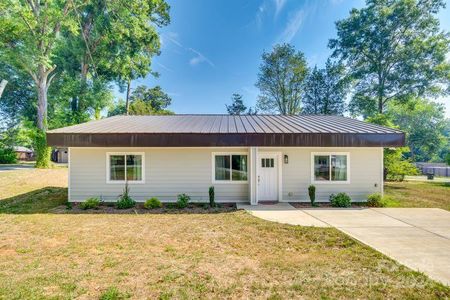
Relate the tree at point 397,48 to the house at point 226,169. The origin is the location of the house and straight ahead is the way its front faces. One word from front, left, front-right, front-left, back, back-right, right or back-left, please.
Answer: back-left

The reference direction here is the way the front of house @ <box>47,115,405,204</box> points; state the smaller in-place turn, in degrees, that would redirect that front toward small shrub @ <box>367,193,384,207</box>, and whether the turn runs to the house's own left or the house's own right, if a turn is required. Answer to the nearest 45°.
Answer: approximately 90° to the house's own left

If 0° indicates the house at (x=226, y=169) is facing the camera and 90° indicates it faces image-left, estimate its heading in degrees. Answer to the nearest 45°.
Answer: approximately 0°

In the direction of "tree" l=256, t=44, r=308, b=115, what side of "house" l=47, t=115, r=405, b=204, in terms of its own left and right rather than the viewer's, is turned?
back

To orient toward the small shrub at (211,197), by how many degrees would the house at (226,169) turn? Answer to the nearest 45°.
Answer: approximately 45° to its right

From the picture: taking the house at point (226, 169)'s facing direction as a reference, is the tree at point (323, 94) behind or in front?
behind

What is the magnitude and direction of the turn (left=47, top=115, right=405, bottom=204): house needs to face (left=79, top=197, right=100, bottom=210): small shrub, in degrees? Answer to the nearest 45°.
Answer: approximately 90° to its right

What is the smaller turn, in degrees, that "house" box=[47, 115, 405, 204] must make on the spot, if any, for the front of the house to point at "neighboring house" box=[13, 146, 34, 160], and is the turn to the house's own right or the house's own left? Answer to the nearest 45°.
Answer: approximately 135° to the house's own right

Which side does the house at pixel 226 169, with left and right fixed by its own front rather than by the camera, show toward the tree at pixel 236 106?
back

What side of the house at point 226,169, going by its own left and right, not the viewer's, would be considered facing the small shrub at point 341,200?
left
